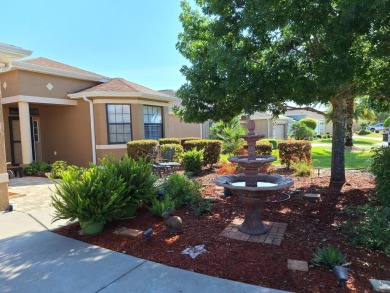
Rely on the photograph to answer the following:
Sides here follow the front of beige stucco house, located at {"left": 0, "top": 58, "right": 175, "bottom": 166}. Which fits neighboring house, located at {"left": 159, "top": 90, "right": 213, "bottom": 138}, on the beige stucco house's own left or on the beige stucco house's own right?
on the beige stucco house's own left

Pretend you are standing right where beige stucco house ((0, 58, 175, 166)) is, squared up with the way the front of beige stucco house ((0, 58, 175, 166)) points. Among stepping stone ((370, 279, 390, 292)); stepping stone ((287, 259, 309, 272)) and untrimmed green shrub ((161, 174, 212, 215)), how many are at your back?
0

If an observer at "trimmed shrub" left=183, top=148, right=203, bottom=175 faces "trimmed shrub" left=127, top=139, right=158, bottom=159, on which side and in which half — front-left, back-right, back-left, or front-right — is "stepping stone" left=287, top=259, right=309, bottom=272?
back-left

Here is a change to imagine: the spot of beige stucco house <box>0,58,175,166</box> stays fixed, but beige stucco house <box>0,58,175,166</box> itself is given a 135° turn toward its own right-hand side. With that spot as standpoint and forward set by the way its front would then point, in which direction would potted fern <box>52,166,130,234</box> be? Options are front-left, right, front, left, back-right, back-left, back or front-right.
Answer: left

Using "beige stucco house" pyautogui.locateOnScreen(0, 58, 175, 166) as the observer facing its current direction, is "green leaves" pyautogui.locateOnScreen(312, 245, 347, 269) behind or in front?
in front

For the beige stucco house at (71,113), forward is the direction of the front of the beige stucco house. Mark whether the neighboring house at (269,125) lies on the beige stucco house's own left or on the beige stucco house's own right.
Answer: on the beige stucco house's own left

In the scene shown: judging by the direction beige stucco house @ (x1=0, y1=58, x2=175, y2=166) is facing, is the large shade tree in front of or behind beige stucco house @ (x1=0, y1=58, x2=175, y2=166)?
in front

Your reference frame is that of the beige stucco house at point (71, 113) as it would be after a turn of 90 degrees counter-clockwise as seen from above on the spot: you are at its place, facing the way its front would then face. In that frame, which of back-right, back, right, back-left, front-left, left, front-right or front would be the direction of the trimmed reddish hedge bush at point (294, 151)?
right

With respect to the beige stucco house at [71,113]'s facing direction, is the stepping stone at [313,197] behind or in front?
in front

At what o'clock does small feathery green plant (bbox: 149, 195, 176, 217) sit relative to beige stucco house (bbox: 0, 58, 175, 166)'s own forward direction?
The small feathery green plant is roughly at 1 o'clock from the beige stucco house.

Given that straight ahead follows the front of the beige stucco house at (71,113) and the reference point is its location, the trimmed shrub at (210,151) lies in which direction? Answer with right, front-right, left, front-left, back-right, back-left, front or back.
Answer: front

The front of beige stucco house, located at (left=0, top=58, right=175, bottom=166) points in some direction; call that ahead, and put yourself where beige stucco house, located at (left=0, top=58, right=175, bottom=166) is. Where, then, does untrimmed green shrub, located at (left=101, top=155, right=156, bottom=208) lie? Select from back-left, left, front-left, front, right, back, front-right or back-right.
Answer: front-right

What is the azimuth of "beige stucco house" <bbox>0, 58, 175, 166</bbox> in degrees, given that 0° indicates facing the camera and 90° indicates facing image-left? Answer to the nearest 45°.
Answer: approximately 315°

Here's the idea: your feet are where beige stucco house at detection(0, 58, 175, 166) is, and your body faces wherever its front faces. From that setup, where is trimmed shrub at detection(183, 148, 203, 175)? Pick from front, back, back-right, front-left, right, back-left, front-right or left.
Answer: front

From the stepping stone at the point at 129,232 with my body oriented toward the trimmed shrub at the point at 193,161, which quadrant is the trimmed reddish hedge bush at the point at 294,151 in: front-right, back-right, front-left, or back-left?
front-right
